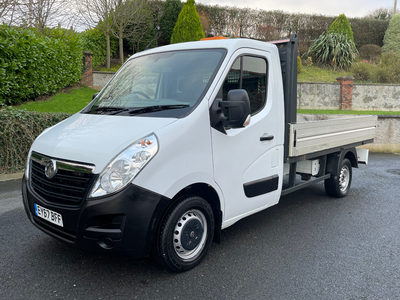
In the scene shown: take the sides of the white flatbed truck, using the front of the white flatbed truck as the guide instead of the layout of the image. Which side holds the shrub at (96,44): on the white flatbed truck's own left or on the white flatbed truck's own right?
on the white flatbed truck's own right

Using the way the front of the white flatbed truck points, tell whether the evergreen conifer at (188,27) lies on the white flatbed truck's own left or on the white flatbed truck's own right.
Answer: on the white flatbed truck's own right

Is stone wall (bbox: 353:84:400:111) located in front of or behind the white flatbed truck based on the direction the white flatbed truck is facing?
behind

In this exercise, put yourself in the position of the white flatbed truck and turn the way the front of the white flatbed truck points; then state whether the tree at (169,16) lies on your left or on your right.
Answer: on your right

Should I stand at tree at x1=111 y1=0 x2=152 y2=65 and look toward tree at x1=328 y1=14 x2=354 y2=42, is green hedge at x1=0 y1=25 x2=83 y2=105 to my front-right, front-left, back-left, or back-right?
back-right

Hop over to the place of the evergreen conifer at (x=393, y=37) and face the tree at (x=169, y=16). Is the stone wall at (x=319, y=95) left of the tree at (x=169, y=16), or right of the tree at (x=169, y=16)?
left

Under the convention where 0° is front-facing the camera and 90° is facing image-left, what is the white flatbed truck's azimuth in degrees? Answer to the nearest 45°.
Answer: approximately 45°

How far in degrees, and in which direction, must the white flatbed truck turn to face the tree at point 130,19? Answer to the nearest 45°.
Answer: approximately 135° to its right

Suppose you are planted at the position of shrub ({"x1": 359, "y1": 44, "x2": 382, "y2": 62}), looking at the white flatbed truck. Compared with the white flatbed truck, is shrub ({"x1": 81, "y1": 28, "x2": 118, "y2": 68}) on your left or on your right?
right

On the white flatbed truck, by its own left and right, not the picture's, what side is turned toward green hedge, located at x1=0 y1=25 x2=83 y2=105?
right

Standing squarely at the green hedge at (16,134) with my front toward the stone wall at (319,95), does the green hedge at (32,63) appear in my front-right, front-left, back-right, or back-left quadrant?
front-left
